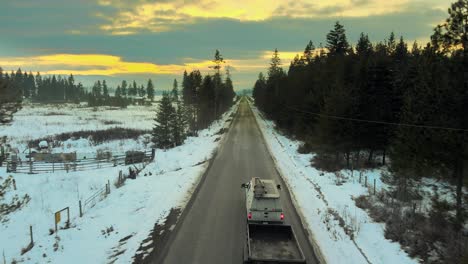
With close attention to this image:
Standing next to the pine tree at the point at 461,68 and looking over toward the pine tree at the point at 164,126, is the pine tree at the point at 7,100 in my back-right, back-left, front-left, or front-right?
front-left

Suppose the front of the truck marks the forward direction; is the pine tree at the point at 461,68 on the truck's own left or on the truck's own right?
on the truck's own right

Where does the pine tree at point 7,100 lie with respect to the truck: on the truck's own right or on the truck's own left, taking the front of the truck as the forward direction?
on the truck's own left

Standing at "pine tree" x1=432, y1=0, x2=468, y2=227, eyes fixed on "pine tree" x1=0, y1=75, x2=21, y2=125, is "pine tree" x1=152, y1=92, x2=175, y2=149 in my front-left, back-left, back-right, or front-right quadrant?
front-right

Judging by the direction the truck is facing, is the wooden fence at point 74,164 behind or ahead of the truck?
ahead

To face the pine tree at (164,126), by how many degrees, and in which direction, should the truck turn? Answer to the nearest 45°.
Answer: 0° — it already faces it

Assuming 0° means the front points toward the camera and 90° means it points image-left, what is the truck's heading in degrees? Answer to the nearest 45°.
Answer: approximately 180°
